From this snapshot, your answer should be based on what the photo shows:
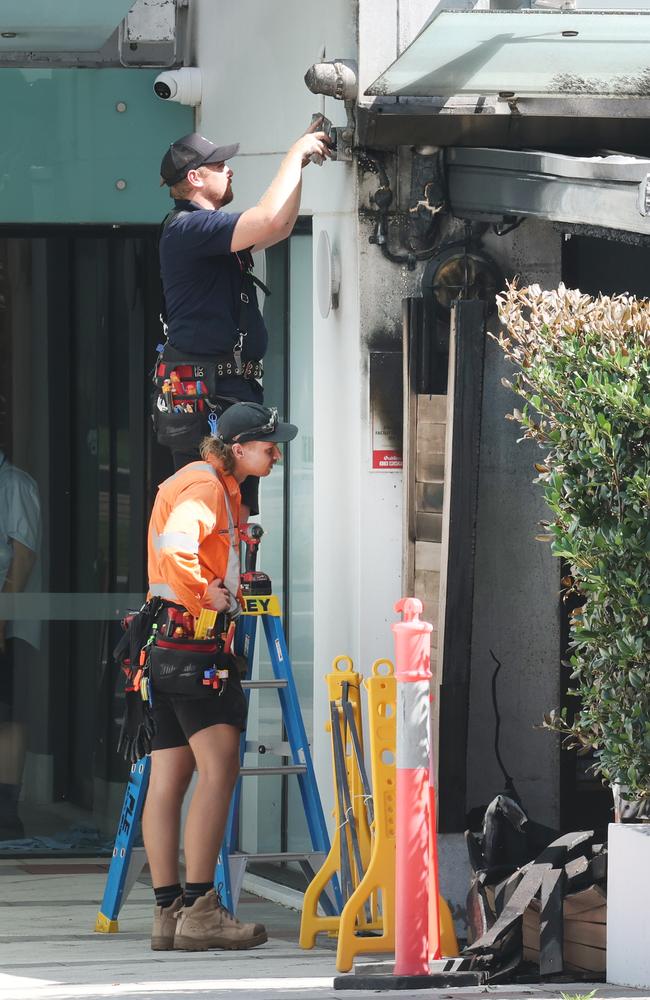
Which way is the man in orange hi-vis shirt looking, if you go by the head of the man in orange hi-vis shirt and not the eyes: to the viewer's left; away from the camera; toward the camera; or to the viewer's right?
to the viewer's right

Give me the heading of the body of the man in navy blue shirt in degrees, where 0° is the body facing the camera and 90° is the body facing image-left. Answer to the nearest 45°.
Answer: approximately 270°

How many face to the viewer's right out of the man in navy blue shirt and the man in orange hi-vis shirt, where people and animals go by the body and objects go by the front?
2

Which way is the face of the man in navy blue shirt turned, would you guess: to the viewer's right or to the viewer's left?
to the viewer's right

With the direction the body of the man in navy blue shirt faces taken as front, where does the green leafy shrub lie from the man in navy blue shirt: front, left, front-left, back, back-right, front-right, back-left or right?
front-right

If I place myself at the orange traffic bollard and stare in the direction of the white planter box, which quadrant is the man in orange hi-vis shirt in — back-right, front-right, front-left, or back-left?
back-left

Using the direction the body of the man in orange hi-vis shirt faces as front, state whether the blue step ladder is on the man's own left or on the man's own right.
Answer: on the man's own left

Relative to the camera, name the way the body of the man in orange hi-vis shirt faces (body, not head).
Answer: to the viewer's right
